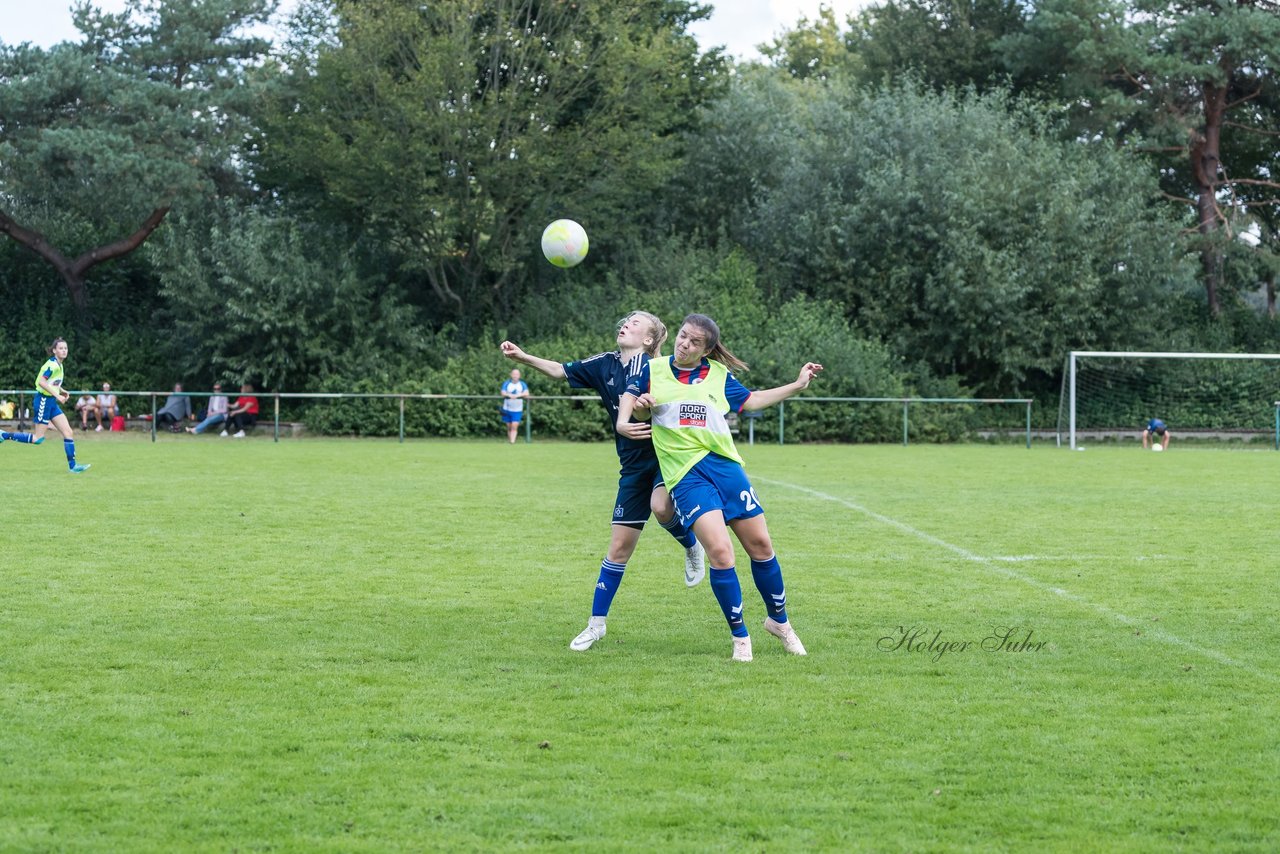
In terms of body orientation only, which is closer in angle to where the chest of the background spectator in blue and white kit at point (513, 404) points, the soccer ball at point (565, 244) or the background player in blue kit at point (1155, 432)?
the soccer ball

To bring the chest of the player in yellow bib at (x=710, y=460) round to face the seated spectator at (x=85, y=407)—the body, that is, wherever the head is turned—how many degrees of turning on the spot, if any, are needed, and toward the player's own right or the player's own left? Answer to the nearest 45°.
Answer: approximately 135° to the player's own right

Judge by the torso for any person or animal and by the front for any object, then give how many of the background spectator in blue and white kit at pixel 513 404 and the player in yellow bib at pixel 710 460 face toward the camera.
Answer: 2

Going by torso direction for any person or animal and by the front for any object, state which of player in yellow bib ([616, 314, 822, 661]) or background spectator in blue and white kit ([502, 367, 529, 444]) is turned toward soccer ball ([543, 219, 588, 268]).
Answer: the background spectator in blue and white kit

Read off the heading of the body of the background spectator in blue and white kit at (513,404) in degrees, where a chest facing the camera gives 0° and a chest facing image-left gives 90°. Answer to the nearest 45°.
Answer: approximately 0°

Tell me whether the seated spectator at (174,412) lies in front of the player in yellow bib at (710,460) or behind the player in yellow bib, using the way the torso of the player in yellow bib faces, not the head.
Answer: behind

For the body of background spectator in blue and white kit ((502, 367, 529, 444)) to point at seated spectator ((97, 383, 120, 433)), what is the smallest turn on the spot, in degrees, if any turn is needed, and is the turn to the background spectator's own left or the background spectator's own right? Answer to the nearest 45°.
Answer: approximately 90° to the background spectator's own right

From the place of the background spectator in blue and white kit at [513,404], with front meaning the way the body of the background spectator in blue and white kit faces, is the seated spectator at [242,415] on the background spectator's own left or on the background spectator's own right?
on the background spectator's own right
